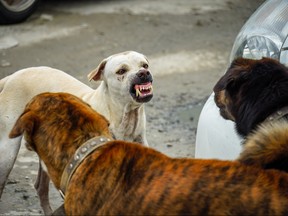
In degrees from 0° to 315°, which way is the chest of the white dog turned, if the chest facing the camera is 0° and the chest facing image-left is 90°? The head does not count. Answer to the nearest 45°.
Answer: approximately 315°
